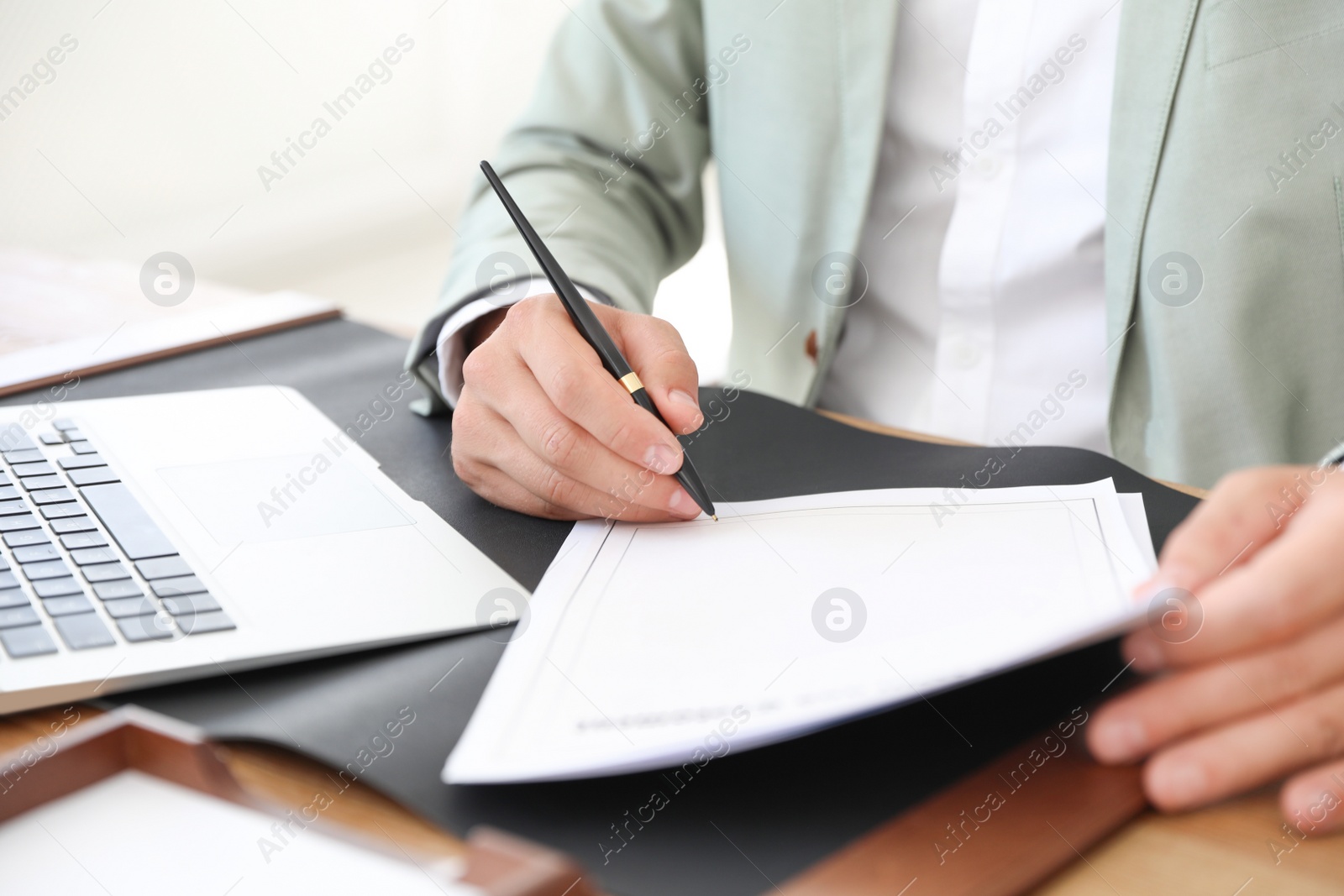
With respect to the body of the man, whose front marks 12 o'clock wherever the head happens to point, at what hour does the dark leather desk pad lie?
The dark leather desk pad is roughly at 1 o'clock from the man.

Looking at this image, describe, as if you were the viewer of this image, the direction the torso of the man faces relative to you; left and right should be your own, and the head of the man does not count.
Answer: facing the viewer and to the left of the viewer

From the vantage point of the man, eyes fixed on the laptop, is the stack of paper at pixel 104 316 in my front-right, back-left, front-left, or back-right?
front-right

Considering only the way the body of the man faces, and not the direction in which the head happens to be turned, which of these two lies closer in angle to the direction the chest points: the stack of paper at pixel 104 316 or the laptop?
the laptop

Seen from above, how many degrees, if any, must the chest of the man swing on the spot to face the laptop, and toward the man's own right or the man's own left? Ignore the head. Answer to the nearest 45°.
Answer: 0° — they already face it

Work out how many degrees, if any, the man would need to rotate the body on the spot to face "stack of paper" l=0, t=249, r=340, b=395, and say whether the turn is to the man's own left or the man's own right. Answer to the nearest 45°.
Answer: approximately 45° to the man's own right
